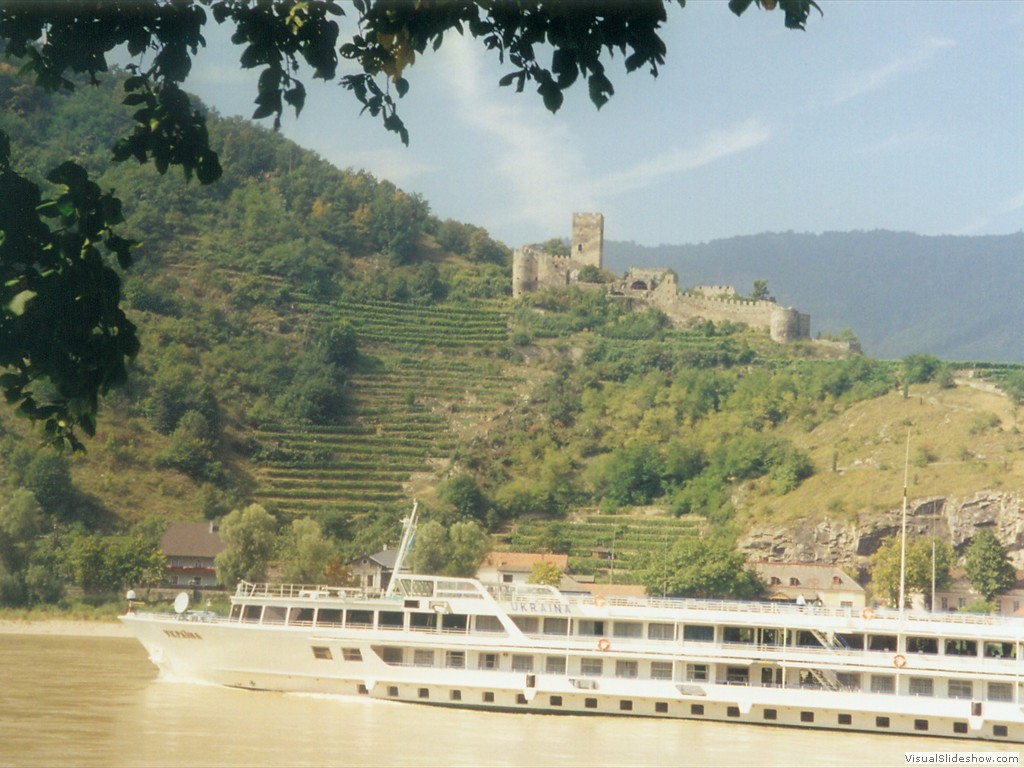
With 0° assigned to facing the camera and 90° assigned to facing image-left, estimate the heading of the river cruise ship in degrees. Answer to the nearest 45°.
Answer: approximately 90°
